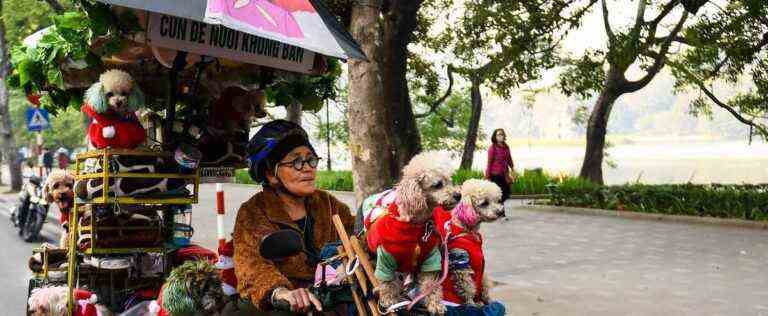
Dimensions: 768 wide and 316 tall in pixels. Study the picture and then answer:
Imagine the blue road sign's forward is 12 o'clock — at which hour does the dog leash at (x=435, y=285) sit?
The dog leash is roughly at 12 o'clock from the blue road sign.

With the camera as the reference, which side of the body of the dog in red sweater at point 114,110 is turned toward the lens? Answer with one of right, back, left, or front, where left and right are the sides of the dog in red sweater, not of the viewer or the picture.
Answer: front

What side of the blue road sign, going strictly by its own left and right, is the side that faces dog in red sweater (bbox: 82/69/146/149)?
front

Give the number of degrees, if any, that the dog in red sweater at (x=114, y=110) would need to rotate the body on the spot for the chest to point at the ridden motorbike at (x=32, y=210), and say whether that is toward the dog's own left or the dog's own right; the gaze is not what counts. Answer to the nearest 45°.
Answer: approximately 180°

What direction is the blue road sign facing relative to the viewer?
toward the camera

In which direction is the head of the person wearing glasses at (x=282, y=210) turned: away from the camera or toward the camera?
toward the camera

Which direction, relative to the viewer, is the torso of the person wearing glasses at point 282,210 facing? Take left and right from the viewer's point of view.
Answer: facing the viewer and to the right of the viewer

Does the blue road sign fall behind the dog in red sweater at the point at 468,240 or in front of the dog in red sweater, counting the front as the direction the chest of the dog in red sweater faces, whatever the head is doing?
behind

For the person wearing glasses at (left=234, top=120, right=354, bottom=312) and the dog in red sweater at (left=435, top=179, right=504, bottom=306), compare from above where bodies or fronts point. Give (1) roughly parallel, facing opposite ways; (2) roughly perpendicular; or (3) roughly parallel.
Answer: roughly parallel

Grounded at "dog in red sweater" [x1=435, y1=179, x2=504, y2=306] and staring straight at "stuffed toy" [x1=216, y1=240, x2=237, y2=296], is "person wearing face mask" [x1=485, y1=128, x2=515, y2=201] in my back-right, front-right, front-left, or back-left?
back-right

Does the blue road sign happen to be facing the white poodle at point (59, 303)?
yes

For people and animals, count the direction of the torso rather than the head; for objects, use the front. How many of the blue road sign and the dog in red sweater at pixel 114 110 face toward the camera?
2
